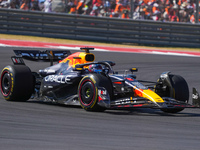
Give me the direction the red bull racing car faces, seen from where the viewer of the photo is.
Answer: facing the viewer and to the right of the viewer

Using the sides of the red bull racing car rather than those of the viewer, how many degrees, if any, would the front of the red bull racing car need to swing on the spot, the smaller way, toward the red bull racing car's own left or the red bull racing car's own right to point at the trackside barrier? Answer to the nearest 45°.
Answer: approximately 135° to the red bull racing car's own left
